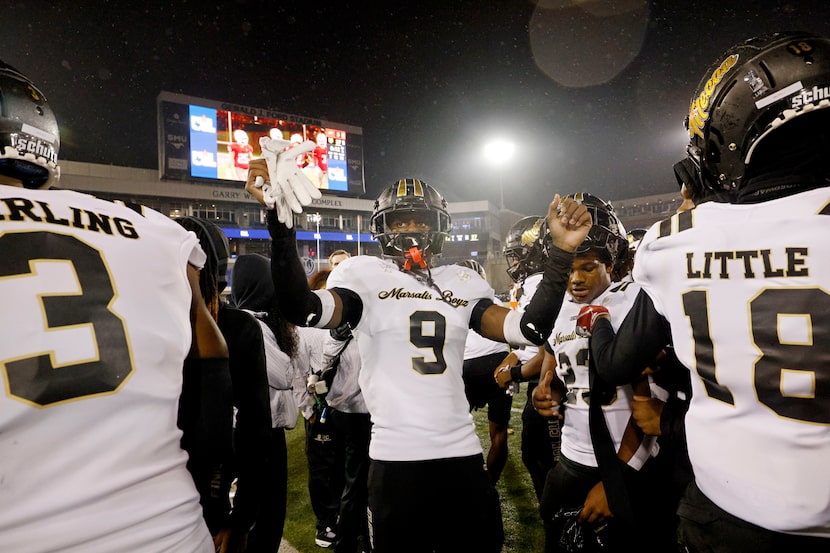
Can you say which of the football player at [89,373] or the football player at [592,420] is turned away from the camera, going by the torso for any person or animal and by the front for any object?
the football player at [89,373]

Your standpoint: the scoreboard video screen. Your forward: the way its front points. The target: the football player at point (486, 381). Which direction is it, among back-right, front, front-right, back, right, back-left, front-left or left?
front-right

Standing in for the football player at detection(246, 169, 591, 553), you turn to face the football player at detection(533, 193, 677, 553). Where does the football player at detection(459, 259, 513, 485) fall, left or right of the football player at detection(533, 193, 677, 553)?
left

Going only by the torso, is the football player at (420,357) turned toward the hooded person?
no

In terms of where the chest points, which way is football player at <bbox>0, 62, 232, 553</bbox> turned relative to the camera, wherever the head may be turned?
away from the camera

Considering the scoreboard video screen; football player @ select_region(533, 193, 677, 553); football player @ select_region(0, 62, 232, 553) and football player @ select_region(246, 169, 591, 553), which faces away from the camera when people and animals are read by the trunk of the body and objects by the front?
football player @ select_region(0, 62, 232, 553)

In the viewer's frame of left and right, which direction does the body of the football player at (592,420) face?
facing the viewer and to the left of the viewer

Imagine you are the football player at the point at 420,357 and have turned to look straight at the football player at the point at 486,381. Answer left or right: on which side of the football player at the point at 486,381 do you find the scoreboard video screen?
left

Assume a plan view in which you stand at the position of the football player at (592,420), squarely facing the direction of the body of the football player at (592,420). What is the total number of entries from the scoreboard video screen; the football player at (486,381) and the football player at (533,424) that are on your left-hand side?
0

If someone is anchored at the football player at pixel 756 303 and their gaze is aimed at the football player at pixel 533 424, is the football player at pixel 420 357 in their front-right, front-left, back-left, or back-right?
front-left

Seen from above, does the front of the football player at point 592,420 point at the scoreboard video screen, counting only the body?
no

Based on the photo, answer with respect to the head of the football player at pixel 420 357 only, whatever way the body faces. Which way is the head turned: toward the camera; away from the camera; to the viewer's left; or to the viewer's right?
toward the camera

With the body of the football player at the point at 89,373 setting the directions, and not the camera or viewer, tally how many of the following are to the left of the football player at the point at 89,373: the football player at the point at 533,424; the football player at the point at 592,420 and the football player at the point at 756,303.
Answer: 0

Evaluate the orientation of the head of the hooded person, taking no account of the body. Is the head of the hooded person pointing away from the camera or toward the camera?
away from the camera

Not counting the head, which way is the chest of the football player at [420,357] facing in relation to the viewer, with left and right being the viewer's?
facing the viewer

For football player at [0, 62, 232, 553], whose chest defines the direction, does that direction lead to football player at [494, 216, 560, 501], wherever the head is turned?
no

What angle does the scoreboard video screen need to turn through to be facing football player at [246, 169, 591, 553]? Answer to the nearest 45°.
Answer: approximately 45° to its right

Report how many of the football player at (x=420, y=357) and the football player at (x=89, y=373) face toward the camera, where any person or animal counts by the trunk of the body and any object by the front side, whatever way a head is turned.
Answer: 1

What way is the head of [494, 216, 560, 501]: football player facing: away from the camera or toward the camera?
toward the camera

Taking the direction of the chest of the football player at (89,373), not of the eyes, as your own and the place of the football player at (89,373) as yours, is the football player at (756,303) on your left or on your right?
on your right

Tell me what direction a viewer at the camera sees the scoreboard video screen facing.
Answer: facing the viewer and to the right of the viewer

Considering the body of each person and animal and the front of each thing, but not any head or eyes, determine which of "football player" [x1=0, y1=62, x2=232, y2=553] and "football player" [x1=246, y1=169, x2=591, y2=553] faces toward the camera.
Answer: "football player" [x1=246, y1=169, x2=591, y2=553]
